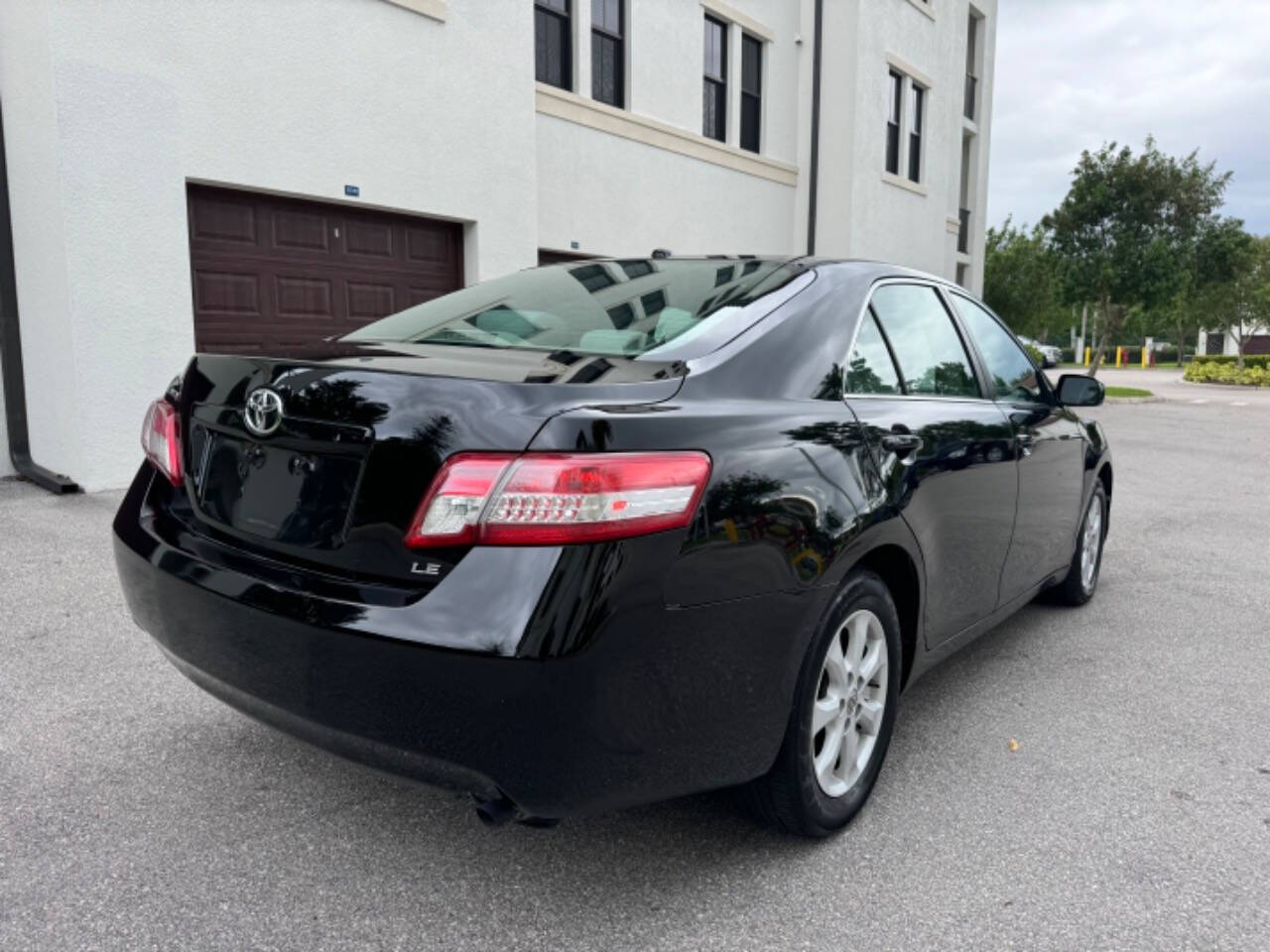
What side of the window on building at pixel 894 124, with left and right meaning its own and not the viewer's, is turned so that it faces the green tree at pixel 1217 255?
left

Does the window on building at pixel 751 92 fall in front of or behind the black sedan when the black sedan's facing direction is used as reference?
in front

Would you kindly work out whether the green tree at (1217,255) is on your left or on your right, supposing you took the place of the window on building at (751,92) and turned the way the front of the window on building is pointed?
on your left

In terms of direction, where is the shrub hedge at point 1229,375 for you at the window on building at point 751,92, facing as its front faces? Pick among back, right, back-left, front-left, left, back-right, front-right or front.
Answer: left

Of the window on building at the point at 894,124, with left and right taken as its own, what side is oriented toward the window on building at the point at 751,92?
right

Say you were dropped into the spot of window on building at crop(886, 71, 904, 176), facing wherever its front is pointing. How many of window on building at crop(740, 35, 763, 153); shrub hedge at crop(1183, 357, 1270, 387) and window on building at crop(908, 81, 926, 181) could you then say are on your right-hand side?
1

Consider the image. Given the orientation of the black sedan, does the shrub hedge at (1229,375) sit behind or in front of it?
in front

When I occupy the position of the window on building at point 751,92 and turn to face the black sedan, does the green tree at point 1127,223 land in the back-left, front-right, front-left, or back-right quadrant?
back-left

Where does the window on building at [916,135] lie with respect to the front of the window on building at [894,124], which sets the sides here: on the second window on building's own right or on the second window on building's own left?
on the second window on building's own left

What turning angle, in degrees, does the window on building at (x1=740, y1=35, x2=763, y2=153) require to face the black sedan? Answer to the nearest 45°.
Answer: approximately 45° to its right

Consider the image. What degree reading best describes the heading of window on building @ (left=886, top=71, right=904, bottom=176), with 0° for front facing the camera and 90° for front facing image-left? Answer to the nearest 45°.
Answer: approximately 315°

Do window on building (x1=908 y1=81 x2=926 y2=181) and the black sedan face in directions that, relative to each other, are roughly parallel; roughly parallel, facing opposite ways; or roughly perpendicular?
roughly perpendicular

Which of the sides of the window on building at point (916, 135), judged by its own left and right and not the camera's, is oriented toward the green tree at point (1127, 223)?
left

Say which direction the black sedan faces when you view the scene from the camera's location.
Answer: facing away from the viewer and to the right of the viewer
